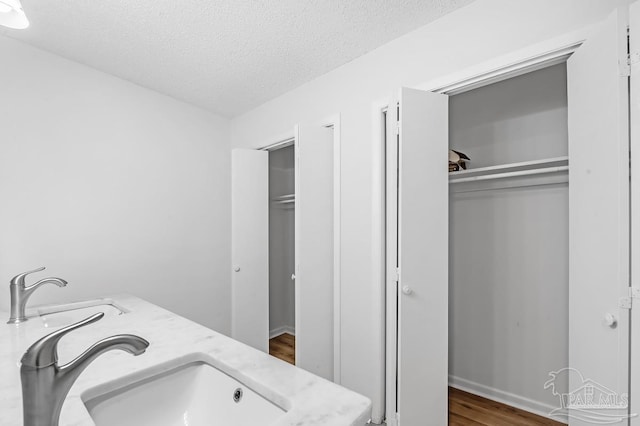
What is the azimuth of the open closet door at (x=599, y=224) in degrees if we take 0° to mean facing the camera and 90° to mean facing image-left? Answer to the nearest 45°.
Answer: approximately 45°

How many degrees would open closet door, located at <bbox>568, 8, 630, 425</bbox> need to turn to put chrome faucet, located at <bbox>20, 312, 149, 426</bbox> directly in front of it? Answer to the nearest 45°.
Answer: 0° — it already faces it

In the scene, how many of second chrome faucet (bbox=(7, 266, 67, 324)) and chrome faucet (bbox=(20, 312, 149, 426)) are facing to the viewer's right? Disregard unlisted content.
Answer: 2

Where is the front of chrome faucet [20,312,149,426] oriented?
to the viewer's right

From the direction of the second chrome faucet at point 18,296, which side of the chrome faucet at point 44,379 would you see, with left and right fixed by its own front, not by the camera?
left

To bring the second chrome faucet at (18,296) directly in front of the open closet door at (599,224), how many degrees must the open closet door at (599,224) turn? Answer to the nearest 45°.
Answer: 0° — it already faces it

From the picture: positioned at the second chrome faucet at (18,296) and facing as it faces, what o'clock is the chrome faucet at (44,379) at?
The chrome faucet is roughly at 3 o'clock from the second chrome faucet.

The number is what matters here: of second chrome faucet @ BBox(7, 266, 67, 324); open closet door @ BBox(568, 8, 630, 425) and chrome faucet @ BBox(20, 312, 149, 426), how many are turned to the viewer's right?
2

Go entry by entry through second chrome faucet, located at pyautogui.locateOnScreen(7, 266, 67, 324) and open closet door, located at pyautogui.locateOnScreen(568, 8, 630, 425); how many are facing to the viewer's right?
1

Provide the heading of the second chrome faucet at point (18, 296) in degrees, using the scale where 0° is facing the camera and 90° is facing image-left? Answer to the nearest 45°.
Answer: approximately 270°

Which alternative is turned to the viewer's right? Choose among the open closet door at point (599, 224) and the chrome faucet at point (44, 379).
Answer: the chrome faucet
